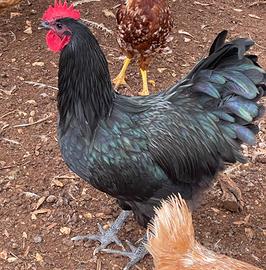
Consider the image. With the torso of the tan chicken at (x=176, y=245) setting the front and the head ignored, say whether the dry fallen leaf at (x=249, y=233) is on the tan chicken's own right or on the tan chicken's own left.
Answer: on the tan chicken's own left

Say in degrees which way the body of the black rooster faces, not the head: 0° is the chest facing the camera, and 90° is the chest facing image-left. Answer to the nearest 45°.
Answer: approximately 90°

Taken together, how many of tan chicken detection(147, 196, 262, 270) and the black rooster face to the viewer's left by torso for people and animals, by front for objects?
1

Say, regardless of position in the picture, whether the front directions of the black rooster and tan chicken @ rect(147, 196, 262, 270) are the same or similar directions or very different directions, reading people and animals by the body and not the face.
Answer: very different directions

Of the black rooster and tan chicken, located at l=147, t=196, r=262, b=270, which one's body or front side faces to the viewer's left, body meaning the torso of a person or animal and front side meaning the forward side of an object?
the black rooster
